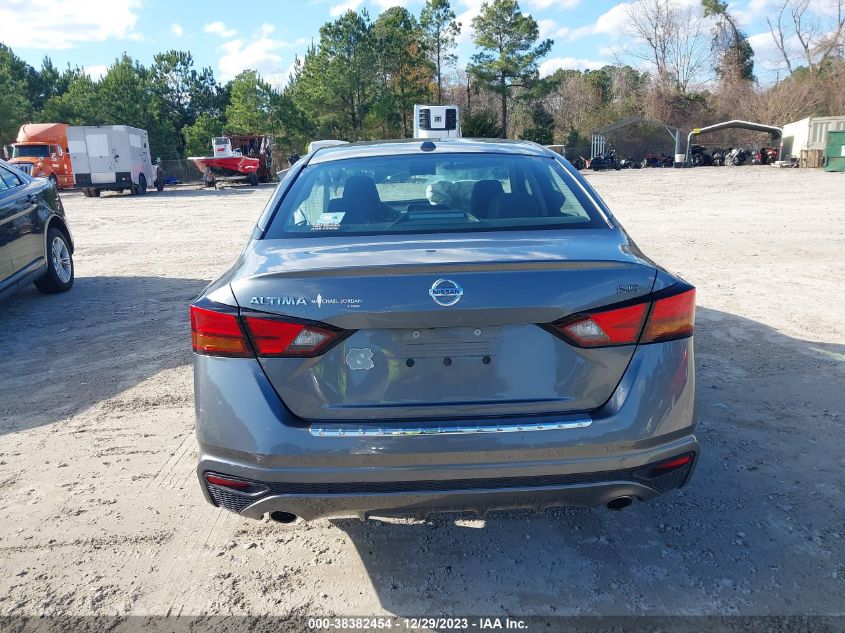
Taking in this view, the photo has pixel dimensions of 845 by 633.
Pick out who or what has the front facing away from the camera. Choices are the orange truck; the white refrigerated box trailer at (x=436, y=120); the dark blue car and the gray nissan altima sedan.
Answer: the gray nissan altima sedan

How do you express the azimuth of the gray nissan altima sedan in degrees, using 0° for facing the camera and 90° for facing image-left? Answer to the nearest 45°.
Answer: approximately 180°

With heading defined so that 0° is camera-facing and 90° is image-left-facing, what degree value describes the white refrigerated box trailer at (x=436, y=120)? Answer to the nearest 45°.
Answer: approximately 0°

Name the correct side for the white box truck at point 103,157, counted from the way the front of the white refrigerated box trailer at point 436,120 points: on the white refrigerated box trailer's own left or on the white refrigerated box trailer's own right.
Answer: on the white refrigerated box trailer's own right

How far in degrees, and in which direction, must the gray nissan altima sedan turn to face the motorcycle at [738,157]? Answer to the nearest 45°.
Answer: approximately 45° to its right

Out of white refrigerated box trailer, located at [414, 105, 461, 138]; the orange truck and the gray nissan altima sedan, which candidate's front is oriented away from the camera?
the gray nissan altima sedan

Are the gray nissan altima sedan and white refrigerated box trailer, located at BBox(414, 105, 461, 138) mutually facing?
yes

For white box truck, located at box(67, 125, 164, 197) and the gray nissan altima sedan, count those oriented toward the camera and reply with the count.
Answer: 0
